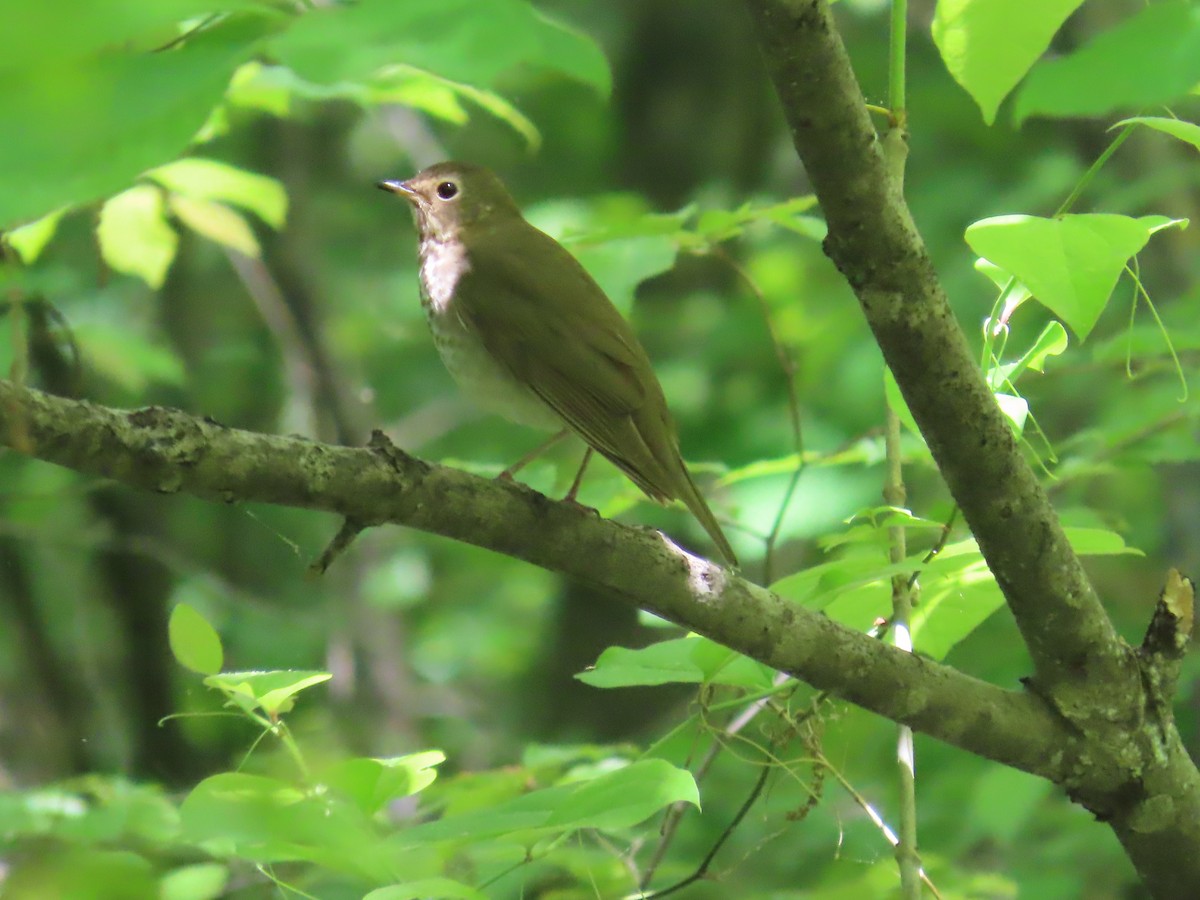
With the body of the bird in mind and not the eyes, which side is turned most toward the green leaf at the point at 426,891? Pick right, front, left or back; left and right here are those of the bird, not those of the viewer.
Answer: left

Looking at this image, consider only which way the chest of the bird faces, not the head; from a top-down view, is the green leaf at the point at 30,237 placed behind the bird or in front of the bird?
in front

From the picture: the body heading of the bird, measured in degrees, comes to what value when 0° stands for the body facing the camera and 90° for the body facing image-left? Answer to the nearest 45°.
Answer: approximately 90°

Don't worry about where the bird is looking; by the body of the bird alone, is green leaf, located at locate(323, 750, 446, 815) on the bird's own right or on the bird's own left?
on the bird's own left

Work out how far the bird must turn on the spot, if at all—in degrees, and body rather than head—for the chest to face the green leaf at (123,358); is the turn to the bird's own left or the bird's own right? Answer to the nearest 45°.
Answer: approximately 45° to the bird's own right

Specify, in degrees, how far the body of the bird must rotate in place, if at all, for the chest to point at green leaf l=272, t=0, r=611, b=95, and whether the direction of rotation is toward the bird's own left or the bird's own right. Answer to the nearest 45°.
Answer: approximately 90° to the bird's own left

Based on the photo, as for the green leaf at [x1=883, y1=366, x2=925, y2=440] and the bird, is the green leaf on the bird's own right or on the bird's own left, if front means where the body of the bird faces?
on the bird's own left
